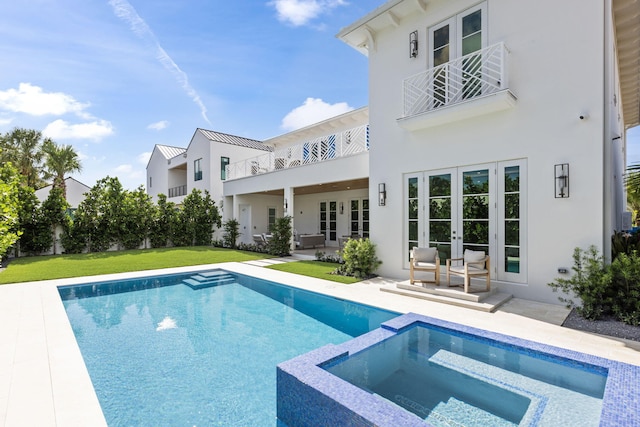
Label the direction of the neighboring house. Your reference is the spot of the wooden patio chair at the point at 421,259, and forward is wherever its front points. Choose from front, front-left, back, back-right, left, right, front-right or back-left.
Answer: back-right

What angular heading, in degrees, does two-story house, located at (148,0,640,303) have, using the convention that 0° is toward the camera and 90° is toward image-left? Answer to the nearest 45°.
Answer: approximately 45°

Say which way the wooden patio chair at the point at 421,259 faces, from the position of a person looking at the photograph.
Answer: facing the viewer

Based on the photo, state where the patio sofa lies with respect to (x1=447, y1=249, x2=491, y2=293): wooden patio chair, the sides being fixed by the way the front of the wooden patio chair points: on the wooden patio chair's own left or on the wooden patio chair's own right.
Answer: on the wooden patio chair's own right

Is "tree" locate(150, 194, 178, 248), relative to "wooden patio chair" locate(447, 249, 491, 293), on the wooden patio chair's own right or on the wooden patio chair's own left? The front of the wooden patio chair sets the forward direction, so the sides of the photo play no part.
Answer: on the wooden patio chair's own right

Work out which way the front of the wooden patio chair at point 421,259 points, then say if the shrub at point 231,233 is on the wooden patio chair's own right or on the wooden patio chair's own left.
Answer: on the wooden patio chair's own right

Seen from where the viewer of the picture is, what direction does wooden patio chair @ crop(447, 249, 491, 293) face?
facing the viewer and to the left of the viewer

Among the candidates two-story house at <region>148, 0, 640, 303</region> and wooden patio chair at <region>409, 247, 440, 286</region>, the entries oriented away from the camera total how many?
0

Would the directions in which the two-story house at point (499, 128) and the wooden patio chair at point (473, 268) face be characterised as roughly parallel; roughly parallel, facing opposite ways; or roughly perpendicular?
roughly parallel

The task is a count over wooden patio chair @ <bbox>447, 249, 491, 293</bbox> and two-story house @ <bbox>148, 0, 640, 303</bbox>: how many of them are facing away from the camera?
0

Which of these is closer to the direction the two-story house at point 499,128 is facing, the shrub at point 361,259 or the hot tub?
the hot tub
